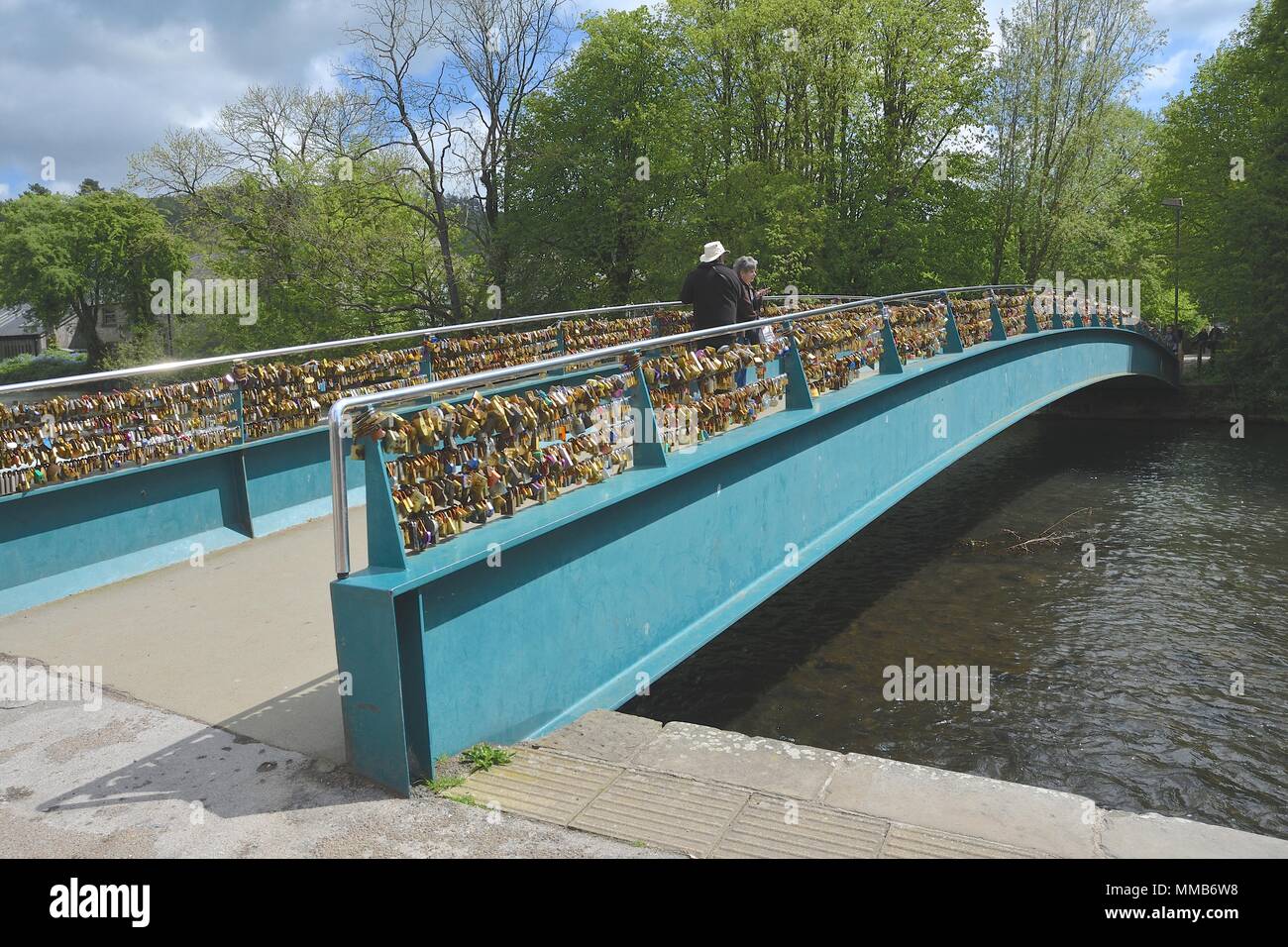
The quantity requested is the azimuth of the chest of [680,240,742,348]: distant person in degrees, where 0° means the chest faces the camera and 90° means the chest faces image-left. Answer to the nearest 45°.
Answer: approximately 225°

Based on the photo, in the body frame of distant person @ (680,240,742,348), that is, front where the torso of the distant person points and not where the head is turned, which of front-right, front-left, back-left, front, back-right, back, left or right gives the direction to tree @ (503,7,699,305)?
front-left

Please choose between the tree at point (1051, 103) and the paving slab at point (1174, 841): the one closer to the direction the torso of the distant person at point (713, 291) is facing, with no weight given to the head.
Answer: the tree

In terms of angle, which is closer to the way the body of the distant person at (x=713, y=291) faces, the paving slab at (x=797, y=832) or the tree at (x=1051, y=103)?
the tree

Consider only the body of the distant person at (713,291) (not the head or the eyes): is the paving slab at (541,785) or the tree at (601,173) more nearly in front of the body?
the tree

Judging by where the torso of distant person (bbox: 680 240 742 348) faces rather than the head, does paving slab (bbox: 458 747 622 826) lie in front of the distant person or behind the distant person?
behind

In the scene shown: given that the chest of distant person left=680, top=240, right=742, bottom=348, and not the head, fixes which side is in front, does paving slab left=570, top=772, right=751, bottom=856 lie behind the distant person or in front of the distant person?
behind

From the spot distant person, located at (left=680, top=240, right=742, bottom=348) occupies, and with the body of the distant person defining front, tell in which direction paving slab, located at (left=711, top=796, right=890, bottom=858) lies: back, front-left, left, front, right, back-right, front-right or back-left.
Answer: back-right

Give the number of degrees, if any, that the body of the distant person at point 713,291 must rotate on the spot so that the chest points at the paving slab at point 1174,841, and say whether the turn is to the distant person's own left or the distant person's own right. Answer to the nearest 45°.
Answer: approximately 135° to the distant person's own right

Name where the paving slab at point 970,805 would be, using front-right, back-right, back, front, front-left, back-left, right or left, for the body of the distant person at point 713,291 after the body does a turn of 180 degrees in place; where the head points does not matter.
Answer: front-left
